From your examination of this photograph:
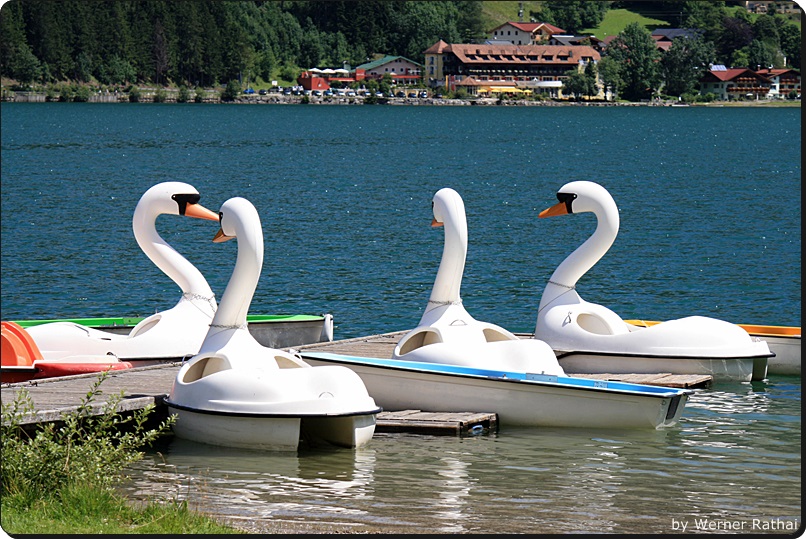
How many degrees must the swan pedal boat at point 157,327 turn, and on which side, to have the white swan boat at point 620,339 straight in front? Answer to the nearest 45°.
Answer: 0° — it already faces it

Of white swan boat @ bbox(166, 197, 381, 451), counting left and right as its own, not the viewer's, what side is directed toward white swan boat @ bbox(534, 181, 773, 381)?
right

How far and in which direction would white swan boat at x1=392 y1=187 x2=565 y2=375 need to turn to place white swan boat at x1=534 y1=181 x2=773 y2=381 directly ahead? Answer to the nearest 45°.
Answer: approximately 90° to its right

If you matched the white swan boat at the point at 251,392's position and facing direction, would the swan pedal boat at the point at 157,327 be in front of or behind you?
in front

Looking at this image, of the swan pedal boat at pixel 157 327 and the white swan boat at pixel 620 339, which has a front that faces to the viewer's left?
the white swan boat

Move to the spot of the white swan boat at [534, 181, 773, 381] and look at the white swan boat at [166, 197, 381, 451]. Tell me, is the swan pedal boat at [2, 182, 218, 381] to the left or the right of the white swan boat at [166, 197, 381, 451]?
right

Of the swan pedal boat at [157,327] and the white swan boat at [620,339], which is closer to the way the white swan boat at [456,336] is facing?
the swan pedal boat

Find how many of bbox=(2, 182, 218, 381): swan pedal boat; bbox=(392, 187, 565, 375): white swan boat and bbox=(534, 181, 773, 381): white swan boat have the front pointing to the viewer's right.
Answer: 1

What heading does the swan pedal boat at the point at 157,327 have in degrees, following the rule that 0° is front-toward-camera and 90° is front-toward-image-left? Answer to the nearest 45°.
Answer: approximately 270°

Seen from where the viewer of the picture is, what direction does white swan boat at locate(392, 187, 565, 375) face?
facing away from the viewer and to the left of the viewer

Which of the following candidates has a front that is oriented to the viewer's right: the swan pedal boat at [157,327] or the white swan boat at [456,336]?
the swan pedal boat

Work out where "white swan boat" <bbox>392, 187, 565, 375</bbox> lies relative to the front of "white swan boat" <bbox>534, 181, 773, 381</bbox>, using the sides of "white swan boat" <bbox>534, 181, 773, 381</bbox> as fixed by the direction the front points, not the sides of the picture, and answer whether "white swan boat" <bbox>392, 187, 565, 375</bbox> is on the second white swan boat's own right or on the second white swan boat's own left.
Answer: on the second white swan boat's own left

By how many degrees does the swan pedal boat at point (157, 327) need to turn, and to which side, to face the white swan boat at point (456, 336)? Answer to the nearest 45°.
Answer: approximately 45° to its right

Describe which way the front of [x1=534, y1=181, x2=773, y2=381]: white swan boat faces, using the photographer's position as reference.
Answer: facing to the left of the viewer

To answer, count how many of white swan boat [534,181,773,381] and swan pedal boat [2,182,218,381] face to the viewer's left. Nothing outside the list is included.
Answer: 1

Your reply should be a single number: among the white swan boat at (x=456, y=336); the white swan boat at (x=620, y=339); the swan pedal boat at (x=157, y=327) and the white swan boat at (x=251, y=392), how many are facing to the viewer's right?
1

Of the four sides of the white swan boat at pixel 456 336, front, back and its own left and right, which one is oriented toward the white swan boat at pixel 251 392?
left

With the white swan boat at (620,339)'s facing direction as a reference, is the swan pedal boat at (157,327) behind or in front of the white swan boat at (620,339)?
in front
